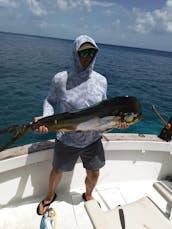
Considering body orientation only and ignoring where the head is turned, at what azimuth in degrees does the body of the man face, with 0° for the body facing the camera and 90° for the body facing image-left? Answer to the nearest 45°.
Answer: approximately 0°
